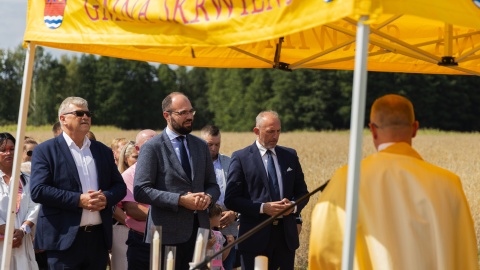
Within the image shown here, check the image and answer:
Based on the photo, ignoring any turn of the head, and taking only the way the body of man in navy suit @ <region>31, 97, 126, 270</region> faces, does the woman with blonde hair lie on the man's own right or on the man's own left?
on the man's own left

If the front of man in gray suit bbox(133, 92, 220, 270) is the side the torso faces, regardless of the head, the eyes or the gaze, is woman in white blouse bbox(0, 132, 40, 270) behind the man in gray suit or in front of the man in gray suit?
behind

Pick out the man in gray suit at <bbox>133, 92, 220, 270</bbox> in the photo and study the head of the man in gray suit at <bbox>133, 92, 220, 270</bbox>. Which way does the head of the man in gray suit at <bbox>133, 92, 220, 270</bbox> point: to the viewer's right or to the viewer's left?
to the viewer's right

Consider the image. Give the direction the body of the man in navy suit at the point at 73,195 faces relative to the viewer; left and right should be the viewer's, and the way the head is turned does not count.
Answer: facing the viewer and to the right of the viewer

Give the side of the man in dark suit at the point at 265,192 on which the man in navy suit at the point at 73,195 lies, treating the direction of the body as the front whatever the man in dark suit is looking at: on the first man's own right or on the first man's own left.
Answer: on the first man's own right
